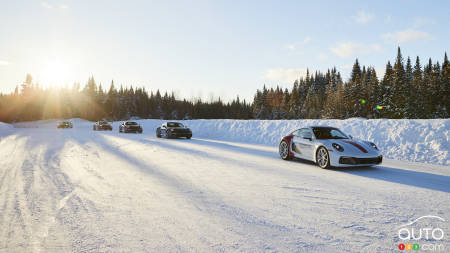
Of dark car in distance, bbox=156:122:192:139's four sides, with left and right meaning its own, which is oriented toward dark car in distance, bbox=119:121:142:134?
back

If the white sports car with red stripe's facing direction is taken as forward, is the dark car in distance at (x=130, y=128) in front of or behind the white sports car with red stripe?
behind

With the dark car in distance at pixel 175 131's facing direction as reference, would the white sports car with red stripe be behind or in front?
in front

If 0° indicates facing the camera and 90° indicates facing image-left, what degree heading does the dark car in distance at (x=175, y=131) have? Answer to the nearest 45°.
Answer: approximately 315°

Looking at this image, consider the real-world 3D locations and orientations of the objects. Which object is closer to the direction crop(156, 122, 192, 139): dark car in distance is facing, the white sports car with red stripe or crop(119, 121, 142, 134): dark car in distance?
the white sports car with red stripe

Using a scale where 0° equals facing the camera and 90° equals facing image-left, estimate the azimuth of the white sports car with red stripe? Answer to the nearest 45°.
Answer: approximately 315°

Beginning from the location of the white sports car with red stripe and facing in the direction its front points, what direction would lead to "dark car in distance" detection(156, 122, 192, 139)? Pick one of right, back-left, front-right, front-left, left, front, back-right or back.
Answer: back
